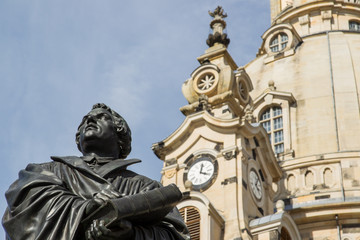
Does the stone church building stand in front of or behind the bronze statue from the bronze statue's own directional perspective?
behind

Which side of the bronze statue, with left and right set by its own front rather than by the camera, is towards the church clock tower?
back

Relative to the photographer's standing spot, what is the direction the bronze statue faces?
facing the viewer
